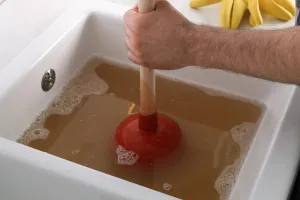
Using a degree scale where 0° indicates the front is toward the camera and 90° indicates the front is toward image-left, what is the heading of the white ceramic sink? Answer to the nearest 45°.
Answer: approximately 315°
